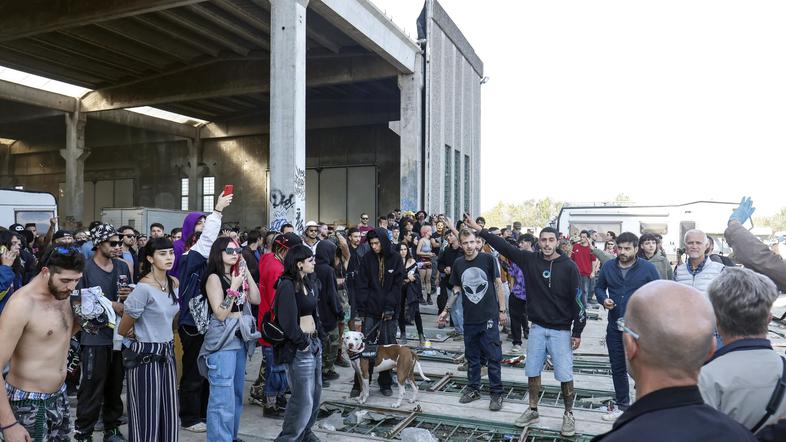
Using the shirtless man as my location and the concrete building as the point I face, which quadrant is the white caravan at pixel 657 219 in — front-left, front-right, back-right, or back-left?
front-right

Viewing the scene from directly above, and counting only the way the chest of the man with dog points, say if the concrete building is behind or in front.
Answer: behind

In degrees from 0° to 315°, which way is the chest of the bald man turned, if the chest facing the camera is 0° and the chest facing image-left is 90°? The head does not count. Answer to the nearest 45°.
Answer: approximately 135°

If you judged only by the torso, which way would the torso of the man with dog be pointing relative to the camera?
toward the camera

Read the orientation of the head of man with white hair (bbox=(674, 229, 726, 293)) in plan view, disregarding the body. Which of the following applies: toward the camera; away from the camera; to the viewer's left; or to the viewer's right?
toward the camera

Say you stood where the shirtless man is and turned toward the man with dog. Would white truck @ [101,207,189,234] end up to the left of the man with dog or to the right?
left

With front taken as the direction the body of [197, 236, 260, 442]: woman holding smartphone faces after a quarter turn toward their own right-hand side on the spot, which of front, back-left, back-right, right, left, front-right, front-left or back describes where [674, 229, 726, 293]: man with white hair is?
back-left

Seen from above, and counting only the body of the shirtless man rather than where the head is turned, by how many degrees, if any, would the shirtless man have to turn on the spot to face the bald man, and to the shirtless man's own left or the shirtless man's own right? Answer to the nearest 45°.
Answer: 0° — they already face them

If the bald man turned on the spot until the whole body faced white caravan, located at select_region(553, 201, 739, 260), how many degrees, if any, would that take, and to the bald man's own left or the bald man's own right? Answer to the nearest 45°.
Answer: approximately 45° to the bald man's own right

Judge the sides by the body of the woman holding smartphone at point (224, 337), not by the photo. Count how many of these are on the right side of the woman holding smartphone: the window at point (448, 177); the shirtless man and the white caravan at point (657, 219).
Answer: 1

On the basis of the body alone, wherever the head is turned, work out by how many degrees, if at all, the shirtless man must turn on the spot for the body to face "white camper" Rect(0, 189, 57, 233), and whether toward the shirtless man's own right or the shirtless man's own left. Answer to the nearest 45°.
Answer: approximately 135° to the shirtless man's own left

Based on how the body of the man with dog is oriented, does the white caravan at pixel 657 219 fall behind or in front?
behind

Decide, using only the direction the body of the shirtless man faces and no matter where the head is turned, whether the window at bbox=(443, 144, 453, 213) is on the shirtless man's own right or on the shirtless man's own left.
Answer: on the shirtless man's own left

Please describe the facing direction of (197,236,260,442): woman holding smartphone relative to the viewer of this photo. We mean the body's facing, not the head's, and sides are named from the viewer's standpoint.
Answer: facing the viewer and to the right of the viewer

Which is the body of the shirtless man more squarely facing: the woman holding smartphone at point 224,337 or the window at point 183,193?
the woman holding smartphone
